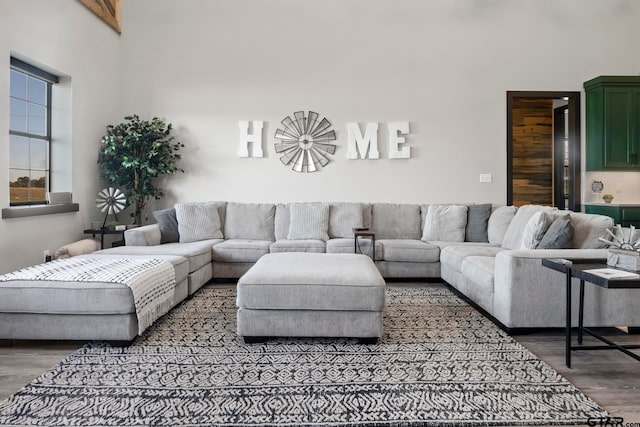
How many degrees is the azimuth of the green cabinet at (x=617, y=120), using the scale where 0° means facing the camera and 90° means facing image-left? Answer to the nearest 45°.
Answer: approximately 0°

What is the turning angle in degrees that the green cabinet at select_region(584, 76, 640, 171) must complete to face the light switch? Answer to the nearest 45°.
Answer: approximately 90° to its right

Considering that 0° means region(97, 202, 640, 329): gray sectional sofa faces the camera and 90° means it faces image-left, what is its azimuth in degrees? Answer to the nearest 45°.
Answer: approximately 0°

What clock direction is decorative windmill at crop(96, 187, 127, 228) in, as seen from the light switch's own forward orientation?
The decorative windmill is roughly at 2 o'clock from the light switch.
